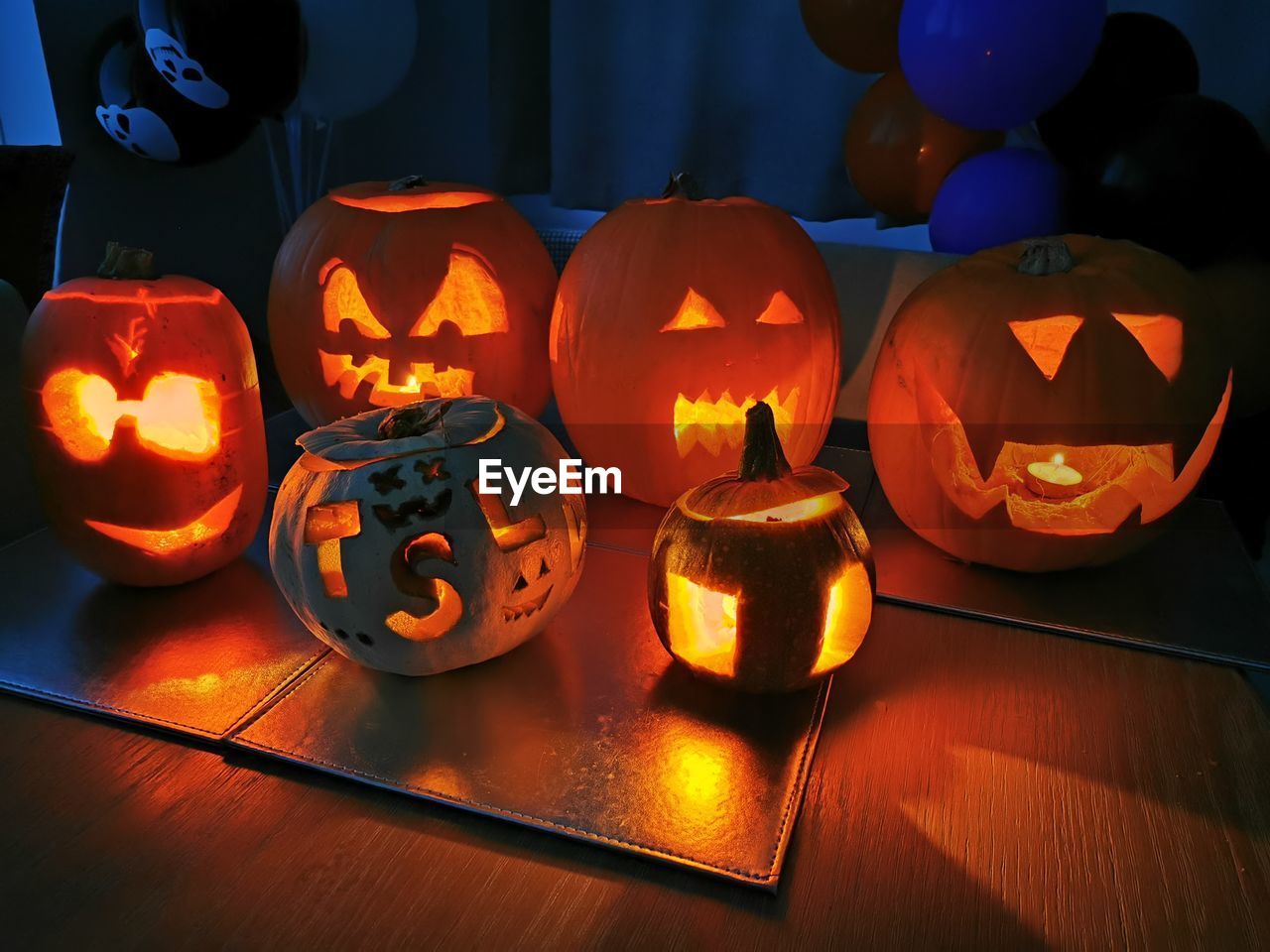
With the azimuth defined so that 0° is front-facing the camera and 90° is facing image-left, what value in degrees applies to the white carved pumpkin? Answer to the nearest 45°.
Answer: approximately 0°

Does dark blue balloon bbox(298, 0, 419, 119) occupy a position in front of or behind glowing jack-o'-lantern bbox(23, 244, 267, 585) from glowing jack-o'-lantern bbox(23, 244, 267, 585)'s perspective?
behind

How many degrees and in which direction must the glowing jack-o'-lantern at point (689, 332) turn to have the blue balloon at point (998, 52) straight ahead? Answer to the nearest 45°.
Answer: approximately 90° to its left

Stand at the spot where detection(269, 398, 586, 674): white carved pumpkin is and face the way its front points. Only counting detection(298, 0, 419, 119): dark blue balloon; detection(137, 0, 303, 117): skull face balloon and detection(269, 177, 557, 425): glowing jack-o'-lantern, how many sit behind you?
3

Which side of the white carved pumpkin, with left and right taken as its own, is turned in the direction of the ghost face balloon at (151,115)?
back

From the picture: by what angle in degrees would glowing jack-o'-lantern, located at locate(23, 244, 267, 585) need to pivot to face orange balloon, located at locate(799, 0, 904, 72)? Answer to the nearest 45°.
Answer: approximately 90° to its left

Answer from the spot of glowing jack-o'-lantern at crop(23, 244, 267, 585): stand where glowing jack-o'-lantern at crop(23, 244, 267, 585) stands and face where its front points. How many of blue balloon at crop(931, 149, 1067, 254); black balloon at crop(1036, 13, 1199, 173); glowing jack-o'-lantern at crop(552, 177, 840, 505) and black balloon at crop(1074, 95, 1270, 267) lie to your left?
4

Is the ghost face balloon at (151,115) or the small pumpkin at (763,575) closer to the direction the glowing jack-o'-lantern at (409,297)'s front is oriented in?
the small pumpkin

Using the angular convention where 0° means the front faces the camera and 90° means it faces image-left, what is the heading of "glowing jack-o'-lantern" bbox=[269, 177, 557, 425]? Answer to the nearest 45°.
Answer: approximately 0°

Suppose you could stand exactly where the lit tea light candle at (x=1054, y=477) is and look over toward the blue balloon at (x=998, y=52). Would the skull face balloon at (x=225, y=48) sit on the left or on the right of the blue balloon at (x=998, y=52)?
left

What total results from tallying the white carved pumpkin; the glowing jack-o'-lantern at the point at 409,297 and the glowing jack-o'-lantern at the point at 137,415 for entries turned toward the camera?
3

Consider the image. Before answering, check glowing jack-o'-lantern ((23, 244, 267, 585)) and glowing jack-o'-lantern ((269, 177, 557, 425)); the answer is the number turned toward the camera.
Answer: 2

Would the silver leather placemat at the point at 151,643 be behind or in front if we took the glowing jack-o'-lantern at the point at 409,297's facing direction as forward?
in front

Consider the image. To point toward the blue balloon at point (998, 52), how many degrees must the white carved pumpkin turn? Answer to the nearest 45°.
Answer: approximately 135° to its left
